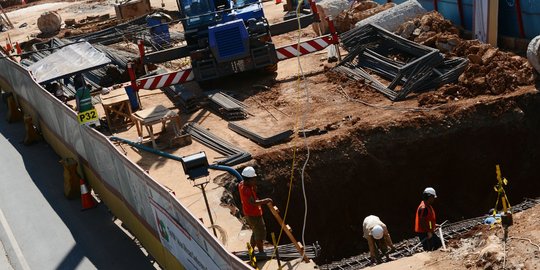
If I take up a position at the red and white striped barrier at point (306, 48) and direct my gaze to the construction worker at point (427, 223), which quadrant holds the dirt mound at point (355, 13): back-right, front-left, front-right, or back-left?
back-left

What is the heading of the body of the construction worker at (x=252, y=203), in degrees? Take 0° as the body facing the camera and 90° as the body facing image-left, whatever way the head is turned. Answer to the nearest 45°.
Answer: approximately 270°

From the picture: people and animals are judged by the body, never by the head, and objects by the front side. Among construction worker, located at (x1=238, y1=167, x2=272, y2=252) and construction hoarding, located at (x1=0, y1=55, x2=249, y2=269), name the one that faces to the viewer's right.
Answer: the construction worker

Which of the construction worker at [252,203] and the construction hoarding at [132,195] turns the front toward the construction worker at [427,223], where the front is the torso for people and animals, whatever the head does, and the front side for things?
the construction worker at [252,203]

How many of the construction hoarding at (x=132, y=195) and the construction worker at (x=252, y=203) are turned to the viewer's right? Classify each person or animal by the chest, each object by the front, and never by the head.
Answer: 1

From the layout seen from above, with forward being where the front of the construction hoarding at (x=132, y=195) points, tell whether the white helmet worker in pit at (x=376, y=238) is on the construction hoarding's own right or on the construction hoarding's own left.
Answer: on the construction hoarding's own left

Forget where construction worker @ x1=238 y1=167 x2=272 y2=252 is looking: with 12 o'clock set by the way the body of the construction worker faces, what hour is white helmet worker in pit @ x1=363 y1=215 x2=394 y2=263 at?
The white helmet worker in pit is roughly at 12 o'clock from the construction worker.

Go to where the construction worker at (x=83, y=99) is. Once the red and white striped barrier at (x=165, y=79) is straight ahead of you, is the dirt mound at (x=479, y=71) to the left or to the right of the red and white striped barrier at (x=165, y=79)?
right

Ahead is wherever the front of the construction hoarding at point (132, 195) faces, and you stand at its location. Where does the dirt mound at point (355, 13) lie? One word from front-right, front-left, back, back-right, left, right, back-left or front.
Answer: back

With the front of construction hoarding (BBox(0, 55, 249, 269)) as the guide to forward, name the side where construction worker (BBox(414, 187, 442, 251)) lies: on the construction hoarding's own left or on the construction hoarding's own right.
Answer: on the construction hoarding's own left

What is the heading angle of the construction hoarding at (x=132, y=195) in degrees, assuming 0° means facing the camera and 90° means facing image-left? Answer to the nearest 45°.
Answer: approximately 45°
